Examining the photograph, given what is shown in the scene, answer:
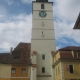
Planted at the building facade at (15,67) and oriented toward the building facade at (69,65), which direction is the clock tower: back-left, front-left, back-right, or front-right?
front-left

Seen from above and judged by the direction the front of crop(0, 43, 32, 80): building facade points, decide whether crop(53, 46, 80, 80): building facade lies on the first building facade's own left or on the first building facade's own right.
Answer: on the first building facade's own left

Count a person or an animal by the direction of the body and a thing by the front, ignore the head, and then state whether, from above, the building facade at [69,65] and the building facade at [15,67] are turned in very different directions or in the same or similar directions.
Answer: same or similar directions

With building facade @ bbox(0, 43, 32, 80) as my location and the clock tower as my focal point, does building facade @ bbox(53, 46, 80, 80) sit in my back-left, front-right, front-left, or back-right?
front-right

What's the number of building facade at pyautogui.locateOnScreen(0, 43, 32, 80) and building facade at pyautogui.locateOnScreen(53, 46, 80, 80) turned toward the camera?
2

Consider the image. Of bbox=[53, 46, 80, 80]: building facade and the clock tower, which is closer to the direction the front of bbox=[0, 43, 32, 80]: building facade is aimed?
the building facade

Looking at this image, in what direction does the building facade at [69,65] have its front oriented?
toward the camera

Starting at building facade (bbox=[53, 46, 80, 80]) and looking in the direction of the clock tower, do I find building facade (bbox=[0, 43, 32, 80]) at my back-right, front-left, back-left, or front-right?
front-left

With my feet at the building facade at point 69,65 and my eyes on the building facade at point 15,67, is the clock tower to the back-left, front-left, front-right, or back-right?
front-right

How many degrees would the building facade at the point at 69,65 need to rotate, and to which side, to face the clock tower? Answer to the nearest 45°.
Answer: approximately 135° to its right
